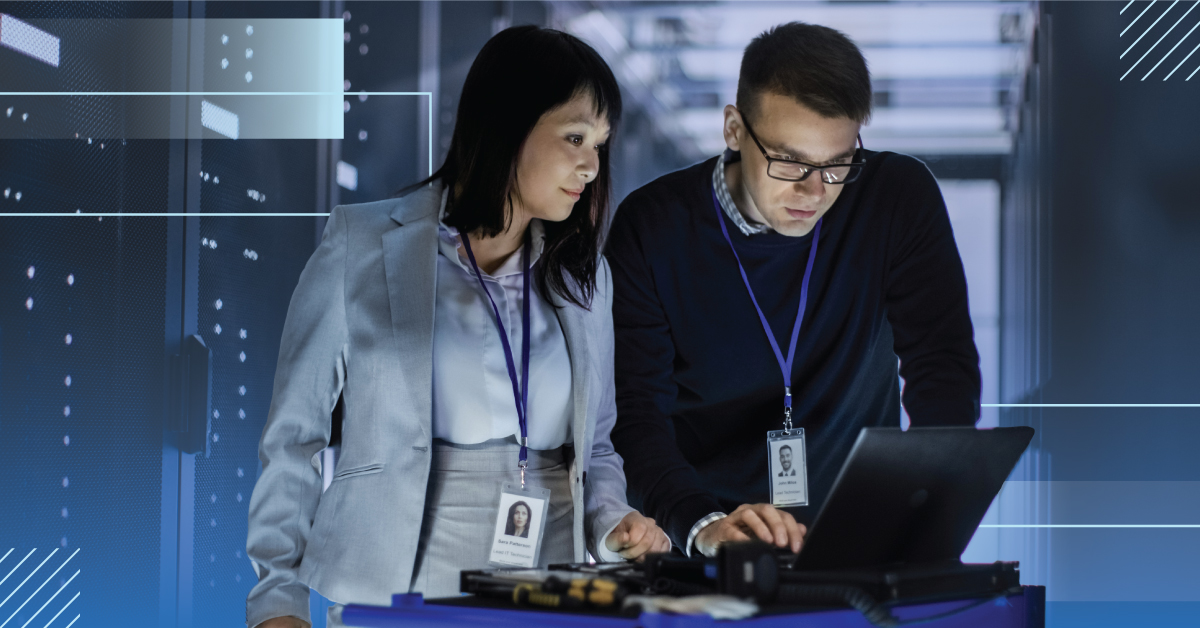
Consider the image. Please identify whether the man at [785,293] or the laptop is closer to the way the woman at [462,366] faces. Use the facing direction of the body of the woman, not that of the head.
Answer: the laptop

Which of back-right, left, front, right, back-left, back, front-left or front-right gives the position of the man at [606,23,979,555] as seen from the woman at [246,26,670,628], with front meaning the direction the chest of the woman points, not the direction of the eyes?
left

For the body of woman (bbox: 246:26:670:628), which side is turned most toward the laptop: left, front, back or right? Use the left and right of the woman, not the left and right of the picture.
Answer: front

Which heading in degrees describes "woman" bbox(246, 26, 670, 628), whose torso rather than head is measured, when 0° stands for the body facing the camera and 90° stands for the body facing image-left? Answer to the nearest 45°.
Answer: approximately 315°

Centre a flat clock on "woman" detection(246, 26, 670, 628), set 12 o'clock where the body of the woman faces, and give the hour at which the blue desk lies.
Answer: The blue desk is roughly at 1 o'clock from the woman.

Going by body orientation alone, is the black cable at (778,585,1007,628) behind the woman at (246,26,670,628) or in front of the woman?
in front
